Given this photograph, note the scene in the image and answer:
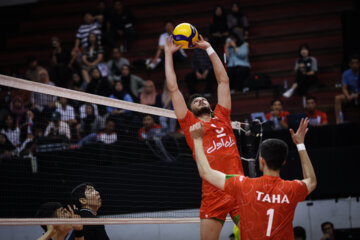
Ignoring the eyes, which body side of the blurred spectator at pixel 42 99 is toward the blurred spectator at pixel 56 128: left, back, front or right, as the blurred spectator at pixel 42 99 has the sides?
front

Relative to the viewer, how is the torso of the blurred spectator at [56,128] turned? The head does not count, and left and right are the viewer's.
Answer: facing the viewer

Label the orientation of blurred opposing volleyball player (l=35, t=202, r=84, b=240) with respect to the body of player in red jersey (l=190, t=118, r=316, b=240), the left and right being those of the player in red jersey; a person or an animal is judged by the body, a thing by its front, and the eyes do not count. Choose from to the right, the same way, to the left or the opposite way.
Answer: to the right

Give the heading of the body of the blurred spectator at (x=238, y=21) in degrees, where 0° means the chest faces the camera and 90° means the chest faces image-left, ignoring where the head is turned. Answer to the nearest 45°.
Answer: approximately 0°

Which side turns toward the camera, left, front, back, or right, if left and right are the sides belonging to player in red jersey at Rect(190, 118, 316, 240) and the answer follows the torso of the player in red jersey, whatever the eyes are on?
back

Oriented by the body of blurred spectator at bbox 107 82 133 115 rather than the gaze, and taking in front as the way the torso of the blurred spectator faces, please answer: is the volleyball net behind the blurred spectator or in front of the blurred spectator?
in front

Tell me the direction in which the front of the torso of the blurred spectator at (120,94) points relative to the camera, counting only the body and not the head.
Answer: toward the camera

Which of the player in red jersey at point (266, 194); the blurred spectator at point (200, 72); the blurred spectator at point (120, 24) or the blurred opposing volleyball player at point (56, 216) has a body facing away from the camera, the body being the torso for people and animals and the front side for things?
the player in red jersey

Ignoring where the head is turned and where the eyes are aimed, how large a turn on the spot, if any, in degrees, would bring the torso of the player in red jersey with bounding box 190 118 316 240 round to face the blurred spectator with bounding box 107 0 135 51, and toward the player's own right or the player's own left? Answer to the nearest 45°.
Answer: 0° — they already face them

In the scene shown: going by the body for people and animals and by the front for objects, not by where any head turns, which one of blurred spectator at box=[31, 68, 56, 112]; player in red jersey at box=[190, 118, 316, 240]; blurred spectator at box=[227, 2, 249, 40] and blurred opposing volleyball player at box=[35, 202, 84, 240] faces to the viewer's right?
blurred opposing volleyball player at box=[35, 202, 84, 240]

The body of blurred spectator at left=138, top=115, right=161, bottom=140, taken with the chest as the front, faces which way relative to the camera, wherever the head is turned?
toward the camera

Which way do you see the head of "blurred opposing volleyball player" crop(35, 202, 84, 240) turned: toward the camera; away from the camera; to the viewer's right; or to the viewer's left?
to the viewer's right
